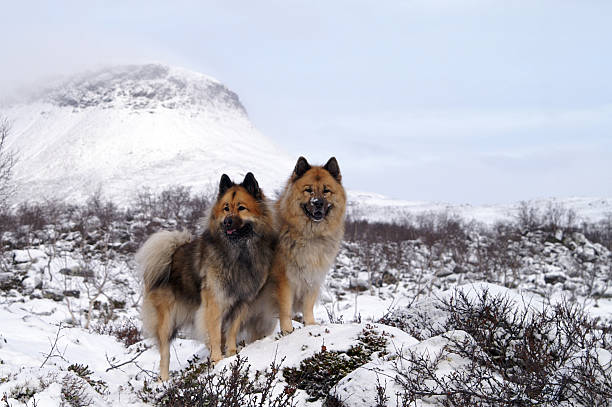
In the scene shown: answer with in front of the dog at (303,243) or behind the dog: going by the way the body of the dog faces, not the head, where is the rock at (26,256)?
behind

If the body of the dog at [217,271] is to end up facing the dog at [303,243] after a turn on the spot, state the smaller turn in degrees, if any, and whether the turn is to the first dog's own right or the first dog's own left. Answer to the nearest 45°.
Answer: approximately 45° to the first dog's own left

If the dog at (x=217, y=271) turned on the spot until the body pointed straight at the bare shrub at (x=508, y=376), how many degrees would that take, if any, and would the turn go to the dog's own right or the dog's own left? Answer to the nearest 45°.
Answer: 0° — it already faces it

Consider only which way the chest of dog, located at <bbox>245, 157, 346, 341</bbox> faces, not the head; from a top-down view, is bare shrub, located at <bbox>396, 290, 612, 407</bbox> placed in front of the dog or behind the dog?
in front

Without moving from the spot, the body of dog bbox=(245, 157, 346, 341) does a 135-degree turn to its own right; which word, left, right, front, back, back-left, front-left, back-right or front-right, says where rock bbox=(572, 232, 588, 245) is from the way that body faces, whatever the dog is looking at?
back-right

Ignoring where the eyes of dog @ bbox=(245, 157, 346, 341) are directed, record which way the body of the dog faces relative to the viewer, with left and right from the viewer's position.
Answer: facing the viewer and to the right of the viewer

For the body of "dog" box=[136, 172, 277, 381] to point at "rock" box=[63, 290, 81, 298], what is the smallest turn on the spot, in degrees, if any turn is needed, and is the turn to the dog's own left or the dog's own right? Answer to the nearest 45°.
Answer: approximately 135° to the dog's own left

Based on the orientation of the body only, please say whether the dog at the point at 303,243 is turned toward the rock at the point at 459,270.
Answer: no

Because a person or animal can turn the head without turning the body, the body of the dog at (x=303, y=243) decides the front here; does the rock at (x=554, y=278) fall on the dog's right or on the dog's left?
on the dog's left

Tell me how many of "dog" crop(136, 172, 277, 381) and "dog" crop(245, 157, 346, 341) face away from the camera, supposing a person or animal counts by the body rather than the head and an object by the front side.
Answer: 0

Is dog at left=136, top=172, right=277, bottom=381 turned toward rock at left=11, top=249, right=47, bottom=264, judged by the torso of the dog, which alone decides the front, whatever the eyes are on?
no

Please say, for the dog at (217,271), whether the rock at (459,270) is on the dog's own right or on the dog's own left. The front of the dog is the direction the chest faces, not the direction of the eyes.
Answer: on the dog's own left
